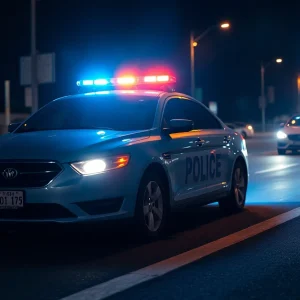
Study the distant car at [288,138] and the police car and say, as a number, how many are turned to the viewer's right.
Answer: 0

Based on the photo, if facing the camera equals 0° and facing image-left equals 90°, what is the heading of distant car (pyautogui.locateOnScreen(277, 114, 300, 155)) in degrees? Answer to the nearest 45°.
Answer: approximately 45°

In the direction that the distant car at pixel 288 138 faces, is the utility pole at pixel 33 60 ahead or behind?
ahead

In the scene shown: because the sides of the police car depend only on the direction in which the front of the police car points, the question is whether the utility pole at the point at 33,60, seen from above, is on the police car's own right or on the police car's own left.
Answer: on the police car's own right

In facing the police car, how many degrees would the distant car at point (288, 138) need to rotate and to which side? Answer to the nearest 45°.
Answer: approximately 45° to its left

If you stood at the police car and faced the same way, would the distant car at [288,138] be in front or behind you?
behind

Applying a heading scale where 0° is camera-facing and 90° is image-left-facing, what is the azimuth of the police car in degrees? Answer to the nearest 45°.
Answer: approximately 45°
